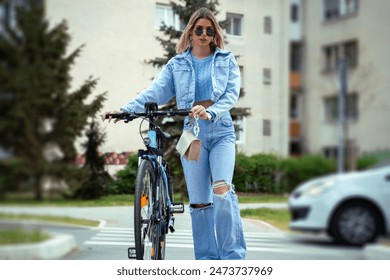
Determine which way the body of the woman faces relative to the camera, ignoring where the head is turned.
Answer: toward the camera

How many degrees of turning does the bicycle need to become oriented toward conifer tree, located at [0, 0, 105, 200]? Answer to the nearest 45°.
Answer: approximately 135° to its right

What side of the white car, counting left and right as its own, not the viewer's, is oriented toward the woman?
front

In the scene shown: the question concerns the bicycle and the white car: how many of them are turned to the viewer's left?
1

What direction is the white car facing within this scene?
to the viewer's left

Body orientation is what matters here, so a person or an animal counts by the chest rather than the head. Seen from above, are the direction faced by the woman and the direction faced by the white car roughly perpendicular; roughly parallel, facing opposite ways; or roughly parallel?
roughly perpendicular

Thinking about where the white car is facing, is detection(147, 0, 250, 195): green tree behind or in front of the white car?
in front

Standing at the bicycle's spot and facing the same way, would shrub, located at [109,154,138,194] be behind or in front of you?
behind

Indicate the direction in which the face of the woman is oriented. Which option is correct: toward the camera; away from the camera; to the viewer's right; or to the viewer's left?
toward the camera

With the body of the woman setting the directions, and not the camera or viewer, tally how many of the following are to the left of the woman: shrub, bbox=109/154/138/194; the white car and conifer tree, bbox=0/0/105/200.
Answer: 1

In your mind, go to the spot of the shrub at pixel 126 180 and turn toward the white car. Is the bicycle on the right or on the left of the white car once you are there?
right

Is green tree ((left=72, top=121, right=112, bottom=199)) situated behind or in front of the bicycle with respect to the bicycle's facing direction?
behind
